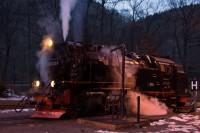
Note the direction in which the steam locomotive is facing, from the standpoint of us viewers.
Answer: facing the viewer and to the left of the viewer
